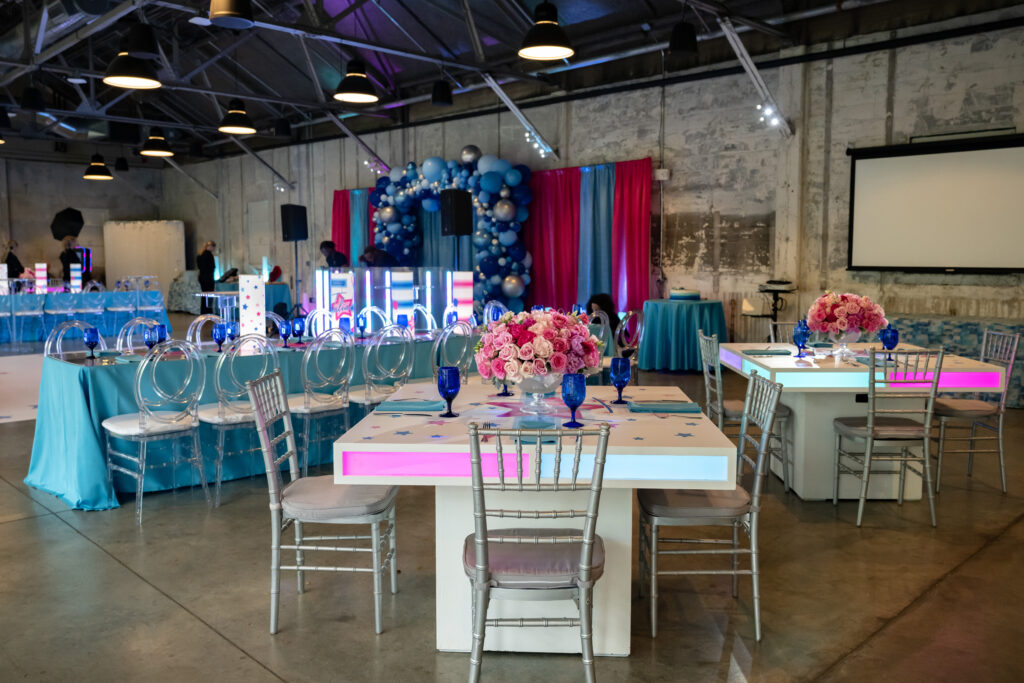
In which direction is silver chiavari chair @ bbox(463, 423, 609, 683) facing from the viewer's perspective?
away from the camera

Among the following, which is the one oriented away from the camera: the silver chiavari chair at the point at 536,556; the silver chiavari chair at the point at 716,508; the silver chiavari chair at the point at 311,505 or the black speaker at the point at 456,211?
the silver chiavari chair at the point at 536,556

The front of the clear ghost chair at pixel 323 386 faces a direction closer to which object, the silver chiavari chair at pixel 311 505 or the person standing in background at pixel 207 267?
the person standing in background

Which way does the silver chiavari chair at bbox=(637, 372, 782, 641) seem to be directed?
to the viewer's left

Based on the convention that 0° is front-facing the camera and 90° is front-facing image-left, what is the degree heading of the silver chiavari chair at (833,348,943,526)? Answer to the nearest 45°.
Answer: approximately 135°

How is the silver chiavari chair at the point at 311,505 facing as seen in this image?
to the viewer's right

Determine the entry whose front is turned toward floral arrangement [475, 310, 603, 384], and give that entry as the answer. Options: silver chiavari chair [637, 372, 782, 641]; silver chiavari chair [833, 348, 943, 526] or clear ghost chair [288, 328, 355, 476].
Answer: silver chiavari chair [637, 372, 782, 641]

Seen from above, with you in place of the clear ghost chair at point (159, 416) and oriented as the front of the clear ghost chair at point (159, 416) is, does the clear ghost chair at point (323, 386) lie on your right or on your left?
on your right

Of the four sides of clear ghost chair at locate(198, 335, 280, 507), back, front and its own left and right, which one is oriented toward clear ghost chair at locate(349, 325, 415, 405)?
right

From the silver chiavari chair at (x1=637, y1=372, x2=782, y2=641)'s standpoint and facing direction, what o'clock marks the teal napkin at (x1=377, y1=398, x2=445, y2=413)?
The teal napkin is roughly at 12 o'clock from the silver chiavari chair.

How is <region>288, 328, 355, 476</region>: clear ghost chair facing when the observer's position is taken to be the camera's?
facing away from the viewer and to the left of the viewer
